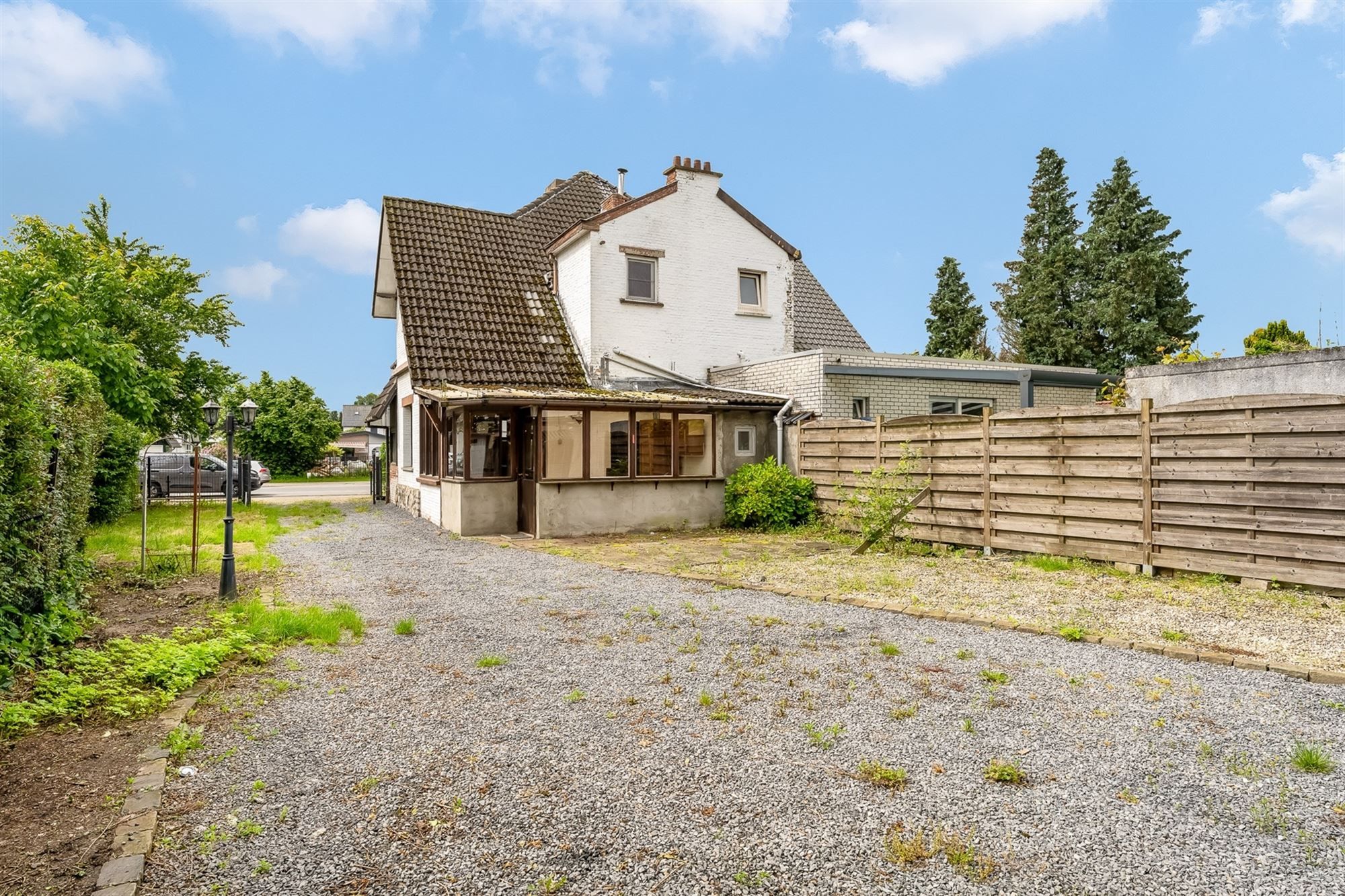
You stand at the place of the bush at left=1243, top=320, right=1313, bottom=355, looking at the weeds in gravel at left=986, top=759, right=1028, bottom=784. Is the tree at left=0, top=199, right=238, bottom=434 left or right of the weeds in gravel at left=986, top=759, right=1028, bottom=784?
right

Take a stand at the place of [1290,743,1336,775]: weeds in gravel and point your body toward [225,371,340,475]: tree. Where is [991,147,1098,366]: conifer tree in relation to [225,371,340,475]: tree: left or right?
right
